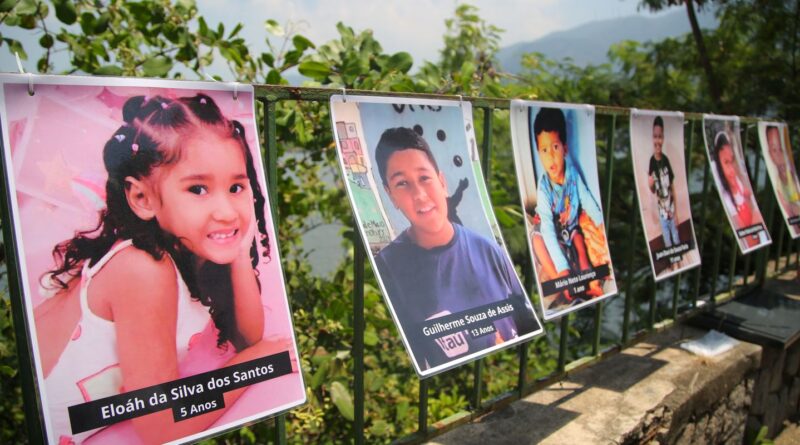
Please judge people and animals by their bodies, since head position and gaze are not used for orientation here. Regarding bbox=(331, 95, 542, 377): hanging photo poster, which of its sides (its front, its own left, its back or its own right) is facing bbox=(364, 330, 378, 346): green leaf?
back
